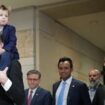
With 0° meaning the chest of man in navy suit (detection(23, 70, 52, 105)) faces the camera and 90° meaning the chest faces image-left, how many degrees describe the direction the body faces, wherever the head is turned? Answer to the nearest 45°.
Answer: approximately 45°

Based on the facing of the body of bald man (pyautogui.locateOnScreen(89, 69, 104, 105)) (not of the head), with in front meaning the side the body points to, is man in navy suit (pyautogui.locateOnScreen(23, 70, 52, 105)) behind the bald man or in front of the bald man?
in front

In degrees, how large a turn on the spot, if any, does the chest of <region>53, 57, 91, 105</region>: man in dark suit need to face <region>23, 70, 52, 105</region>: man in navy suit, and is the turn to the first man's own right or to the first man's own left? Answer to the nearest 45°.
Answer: approximately 45° to the first man's own right

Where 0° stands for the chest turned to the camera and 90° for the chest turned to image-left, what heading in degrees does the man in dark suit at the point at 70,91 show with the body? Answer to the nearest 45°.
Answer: approximately 45°

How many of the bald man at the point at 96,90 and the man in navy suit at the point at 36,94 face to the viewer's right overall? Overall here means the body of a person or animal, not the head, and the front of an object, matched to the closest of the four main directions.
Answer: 0
